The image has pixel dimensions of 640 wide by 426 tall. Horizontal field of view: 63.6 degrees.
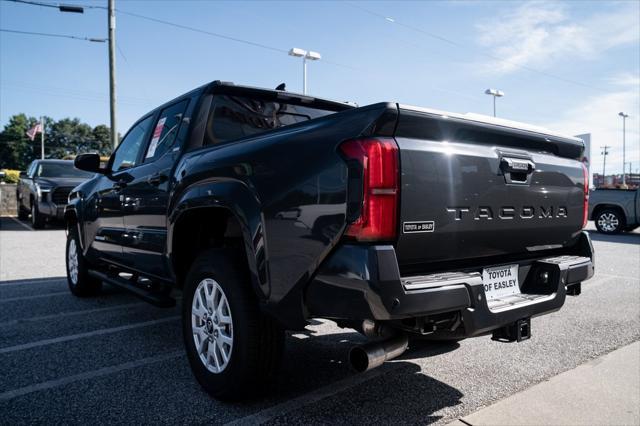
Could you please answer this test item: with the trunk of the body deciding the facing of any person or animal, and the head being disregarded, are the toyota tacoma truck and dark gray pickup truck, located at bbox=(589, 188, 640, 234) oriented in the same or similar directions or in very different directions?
very different directions

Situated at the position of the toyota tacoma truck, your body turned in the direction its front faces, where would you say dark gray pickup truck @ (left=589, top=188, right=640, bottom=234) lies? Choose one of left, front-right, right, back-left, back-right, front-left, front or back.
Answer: right

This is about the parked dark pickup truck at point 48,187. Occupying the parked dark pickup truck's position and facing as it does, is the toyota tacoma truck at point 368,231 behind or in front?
in front

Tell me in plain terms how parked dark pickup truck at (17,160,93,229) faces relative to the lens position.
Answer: facing the viewer and to the right of the viewer

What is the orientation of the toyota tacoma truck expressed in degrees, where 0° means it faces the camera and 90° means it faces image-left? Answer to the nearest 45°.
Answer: approximately 135°

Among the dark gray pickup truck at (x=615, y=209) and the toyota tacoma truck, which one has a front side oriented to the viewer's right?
the dark gray pickup truck

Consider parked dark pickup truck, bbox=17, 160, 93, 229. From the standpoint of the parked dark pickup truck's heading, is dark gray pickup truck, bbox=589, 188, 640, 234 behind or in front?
in front

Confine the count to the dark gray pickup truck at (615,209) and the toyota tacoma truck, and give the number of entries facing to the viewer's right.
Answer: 1

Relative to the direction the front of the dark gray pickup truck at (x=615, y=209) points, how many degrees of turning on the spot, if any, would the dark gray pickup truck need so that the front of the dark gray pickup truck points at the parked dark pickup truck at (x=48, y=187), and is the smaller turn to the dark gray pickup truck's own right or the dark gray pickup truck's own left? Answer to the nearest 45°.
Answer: approximately 135° to the dark gray pickup truck's own right

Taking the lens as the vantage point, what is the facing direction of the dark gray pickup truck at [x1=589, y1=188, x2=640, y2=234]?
facing to the right of the viewer
